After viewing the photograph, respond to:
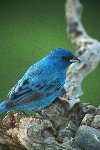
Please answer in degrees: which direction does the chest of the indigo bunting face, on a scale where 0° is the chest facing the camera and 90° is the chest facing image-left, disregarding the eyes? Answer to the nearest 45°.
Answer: approximately 270°
